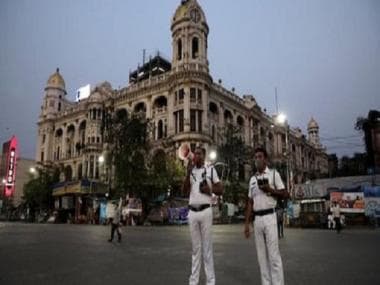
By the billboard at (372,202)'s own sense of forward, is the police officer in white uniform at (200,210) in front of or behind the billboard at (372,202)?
in front

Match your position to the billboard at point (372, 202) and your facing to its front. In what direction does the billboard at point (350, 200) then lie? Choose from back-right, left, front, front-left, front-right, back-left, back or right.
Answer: right

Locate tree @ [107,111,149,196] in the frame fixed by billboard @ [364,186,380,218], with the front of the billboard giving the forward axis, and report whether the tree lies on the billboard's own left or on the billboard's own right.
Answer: on the billboard's own right

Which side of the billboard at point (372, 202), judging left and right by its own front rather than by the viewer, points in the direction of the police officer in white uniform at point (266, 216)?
front

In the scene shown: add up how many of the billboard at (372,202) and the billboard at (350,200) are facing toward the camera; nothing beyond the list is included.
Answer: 2

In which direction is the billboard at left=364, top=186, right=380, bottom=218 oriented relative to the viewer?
toward the camera

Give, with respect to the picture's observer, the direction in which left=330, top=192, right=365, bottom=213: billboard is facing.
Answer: facing the viewer

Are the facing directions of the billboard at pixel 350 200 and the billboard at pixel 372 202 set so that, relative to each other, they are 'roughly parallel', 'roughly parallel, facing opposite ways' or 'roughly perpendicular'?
roughly parallel

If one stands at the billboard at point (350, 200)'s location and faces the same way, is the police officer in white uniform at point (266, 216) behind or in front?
in front

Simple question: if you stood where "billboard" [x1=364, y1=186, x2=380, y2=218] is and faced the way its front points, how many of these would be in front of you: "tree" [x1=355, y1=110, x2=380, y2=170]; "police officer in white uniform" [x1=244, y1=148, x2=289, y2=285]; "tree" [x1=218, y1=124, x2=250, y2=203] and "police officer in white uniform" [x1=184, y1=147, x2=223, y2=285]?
2

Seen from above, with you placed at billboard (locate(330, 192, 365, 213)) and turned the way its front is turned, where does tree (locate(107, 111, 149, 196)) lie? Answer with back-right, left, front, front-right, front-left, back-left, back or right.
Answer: right

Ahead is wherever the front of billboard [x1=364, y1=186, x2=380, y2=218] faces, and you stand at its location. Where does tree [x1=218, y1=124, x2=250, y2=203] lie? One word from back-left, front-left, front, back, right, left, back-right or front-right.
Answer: back-right

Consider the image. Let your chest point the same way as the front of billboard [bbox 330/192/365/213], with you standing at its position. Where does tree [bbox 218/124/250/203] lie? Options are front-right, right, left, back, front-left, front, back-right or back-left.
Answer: back-right

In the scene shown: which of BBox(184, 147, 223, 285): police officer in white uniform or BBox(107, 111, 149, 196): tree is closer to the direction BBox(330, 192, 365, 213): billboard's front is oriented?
the police officer in white uniform

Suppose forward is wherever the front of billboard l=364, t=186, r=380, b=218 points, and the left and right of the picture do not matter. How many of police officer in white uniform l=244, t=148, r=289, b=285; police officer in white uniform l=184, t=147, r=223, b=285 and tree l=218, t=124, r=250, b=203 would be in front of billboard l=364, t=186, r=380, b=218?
2
